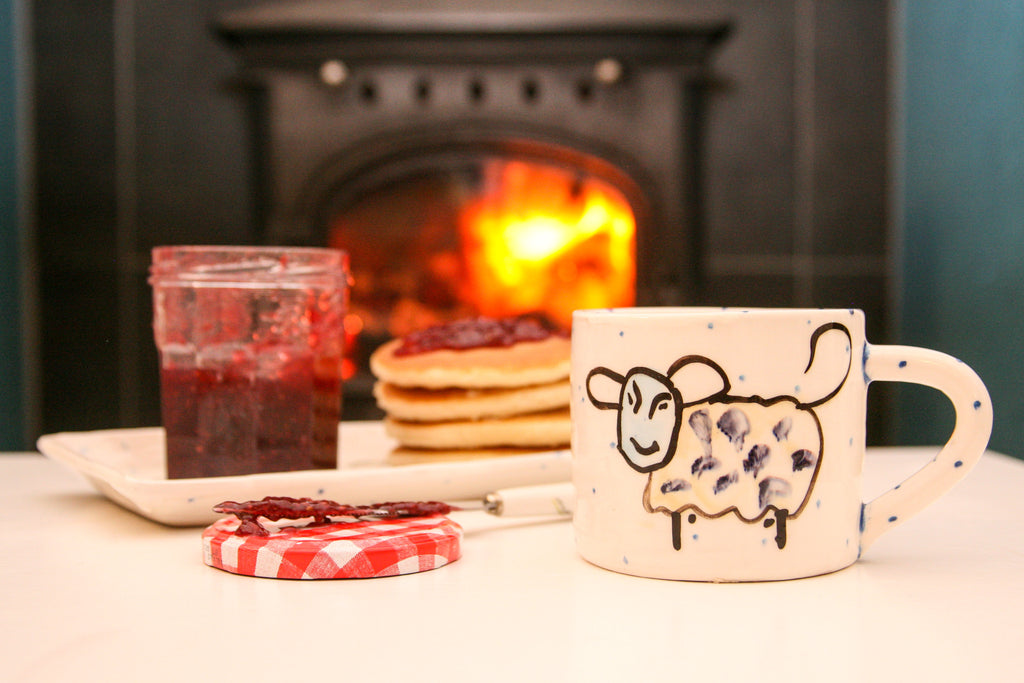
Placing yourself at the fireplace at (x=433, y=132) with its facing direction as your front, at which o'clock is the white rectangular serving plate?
The white rectangular serving plate is roughly at 12 o'clock from the fireplace.

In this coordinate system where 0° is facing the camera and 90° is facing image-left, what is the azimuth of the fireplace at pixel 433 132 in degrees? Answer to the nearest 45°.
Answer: approximately 0°

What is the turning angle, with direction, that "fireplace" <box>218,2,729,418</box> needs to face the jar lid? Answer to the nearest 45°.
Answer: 0° — it already faces it

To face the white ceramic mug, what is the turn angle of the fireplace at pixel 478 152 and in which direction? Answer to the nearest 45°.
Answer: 0° — it already faces it
